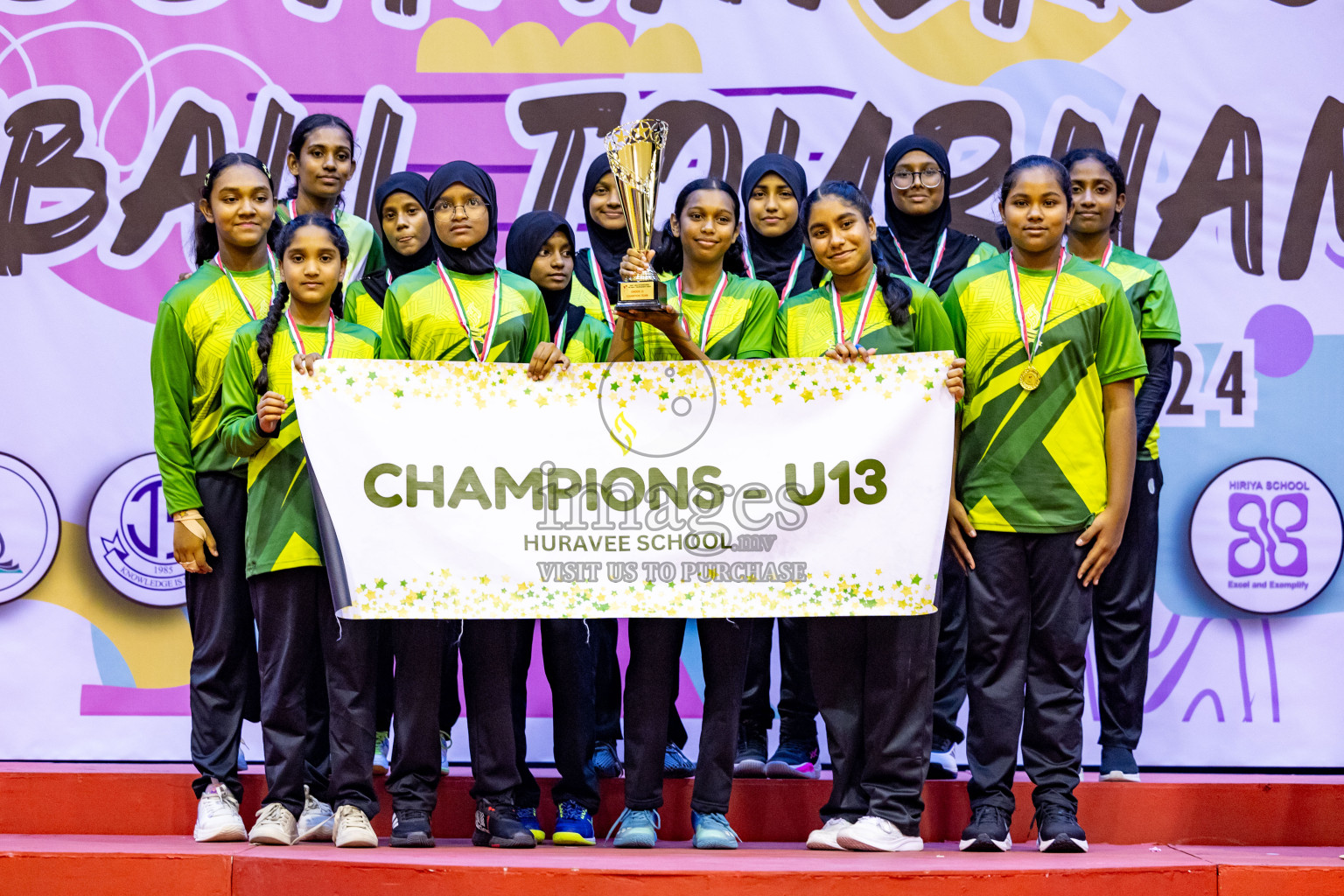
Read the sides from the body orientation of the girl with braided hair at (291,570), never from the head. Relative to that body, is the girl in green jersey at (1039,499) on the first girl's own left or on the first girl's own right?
on the first girl's own left

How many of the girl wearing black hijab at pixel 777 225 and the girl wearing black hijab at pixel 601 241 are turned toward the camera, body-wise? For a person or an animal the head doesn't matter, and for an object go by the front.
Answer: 2

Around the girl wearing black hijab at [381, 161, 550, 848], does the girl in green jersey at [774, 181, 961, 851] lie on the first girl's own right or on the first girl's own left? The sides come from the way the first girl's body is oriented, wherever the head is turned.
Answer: on the first girl's own left

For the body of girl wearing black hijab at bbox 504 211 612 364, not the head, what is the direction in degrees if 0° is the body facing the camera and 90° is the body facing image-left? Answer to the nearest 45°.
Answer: approximately 315°

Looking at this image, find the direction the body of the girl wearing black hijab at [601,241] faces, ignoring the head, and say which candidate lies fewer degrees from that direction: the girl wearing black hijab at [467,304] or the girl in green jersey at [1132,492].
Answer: the girl wearing black hijab

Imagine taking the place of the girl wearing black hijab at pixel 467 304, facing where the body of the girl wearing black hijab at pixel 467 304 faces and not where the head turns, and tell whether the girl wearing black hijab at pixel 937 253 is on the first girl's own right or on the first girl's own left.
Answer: on the first girl's own left
